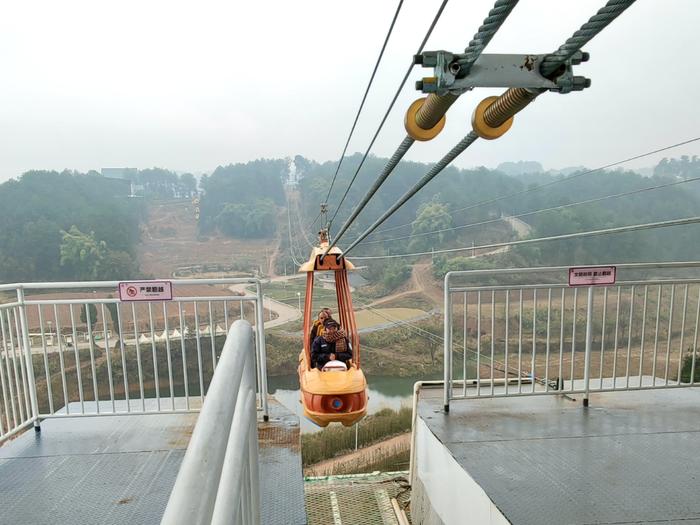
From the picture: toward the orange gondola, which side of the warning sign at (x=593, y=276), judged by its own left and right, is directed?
right

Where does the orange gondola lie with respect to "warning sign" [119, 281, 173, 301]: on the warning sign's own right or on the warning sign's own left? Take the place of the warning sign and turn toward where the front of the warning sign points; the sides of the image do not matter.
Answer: on the warning sign's own left

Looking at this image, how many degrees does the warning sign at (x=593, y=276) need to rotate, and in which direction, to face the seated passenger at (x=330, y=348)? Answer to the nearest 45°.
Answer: approximately 90° to its right

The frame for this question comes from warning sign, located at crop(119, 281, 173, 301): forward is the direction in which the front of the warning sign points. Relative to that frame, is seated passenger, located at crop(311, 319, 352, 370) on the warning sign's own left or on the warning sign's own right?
on the warning sign's own left

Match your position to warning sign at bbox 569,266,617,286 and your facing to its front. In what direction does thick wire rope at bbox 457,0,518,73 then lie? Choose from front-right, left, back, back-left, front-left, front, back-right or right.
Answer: front

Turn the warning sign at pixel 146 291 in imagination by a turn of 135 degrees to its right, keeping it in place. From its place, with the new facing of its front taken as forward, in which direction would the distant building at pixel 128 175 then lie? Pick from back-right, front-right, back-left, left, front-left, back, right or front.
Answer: front-right

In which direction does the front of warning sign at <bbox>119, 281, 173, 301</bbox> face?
toward the camera

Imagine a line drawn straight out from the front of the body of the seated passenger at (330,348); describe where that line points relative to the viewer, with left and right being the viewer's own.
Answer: facing the viewer

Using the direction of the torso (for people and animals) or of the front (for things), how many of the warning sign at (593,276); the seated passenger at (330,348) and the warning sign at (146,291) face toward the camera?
3

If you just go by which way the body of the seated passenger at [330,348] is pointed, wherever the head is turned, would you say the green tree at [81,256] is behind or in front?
behind

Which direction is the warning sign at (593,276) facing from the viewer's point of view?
toward the camera

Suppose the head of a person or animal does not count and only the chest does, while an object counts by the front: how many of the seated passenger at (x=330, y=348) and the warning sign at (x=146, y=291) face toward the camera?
2

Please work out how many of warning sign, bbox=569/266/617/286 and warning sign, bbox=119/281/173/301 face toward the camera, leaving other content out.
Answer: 2
